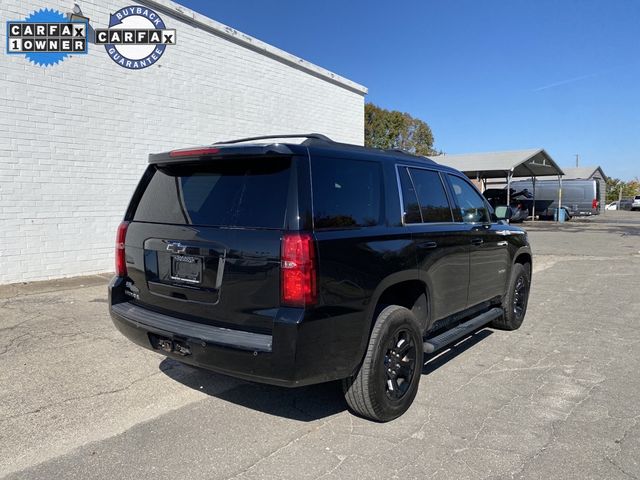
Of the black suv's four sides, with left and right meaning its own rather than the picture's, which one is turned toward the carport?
front

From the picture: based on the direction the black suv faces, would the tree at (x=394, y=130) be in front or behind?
in front

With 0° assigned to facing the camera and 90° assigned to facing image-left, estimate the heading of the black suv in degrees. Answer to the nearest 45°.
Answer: approximately 225°
